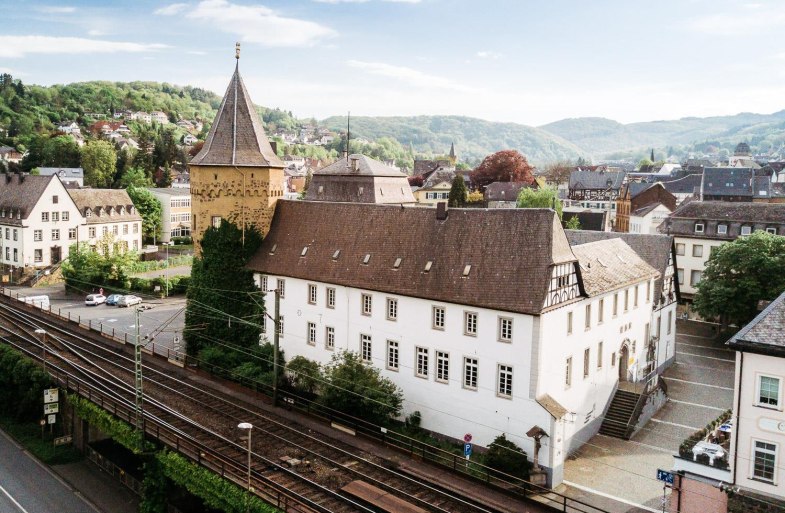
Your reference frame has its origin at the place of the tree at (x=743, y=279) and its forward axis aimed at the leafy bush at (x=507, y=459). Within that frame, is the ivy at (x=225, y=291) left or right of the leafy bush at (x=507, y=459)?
right

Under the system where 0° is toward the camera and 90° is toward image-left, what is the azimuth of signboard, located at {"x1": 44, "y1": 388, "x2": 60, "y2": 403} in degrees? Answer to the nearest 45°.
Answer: approximately 0°

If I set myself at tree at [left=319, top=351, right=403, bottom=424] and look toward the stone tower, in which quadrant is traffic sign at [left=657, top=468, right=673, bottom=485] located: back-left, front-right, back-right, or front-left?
back-right

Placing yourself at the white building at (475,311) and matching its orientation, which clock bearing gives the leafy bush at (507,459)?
The leafy bush is roughly at 1 o'clock from the white building.

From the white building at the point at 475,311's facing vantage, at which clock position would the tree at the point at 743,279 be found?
The tree is roughly at 9 o'clock from the white building.

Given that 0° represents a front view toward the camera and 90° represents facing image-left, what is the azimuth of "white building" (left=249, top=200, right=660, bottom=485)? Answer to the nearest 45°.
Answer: approximately 315°

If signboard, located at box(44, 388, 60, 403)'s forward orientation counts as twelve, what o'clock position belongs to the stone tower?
The stone tower is roughly at 8 o'clock from the signboard.
